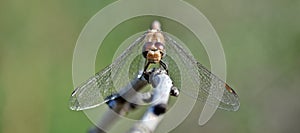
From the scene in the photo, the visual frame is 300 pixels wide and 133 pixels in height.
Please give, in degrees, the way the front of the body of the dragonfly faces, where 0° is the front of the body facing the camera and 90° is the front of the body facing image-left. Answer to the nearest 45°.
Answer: approximately 0°
